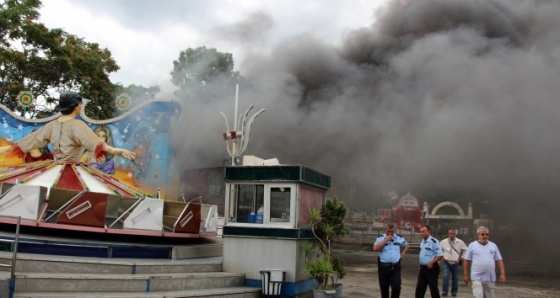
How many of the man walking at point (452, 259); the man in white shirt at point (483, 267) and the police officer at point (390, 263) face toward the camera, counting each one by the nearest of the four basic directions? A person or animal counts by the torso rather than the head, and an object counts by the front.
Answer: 3

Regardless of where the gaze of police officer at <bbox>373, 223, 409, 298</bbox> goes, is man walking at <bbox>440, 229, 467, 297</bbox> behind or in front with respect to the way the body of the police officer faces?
behind

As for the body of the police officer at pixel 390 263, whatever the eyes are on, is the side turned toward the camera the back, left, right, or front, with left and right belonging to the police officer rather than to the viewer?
front

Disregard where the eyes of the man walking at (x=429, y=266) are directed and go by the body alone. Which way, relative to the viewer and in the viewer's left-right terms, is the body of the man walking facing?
facing the viewer and to the left of the viewer

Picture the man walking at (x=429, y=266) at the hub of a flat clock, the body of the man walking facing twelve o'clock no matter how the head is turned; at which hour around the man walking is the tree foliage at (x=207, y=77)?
The tree foliage is roughly at 3 o'clock from the man walking.

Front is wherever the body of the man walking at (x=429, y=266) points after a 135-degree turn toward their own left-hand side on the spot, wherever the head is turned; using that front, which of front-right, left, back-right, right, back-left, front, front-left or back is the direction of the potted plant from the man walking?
back

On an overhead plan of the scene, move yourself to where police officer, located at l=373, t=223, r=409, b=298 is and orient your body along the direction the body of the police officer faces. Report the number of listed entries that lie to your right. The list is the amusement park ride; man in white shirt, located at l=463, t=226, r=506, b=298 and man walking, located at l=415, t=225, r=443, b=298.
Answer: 1

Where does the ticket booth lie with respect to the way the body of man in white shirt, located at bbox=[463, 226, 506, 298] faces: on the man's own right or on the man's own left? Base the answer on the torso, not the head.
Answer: on the man's own right

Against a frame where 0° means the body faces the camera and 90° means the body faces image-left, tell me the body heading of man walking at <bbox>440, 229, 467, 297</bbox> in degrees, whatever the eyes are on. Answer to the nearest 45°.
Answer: approximately 0°

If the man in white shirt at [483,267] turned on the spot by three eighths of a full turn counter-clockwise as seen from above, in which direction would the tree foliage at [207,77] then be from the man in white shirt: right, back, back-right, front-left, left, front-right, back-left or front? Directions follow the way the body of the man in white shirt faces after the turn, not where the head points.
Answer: left

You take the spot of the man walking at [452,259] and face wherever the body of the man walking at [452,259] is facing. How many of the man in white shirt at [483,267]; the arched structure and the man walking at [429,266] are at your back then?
1

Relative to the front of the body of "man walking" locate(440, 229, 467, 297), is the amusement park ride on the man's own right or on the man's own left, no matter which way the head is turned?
on the man's own right

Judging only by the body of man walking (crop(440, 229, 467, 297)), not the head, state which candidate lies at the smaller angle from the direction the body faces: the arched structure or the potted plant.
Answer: the potted plant
